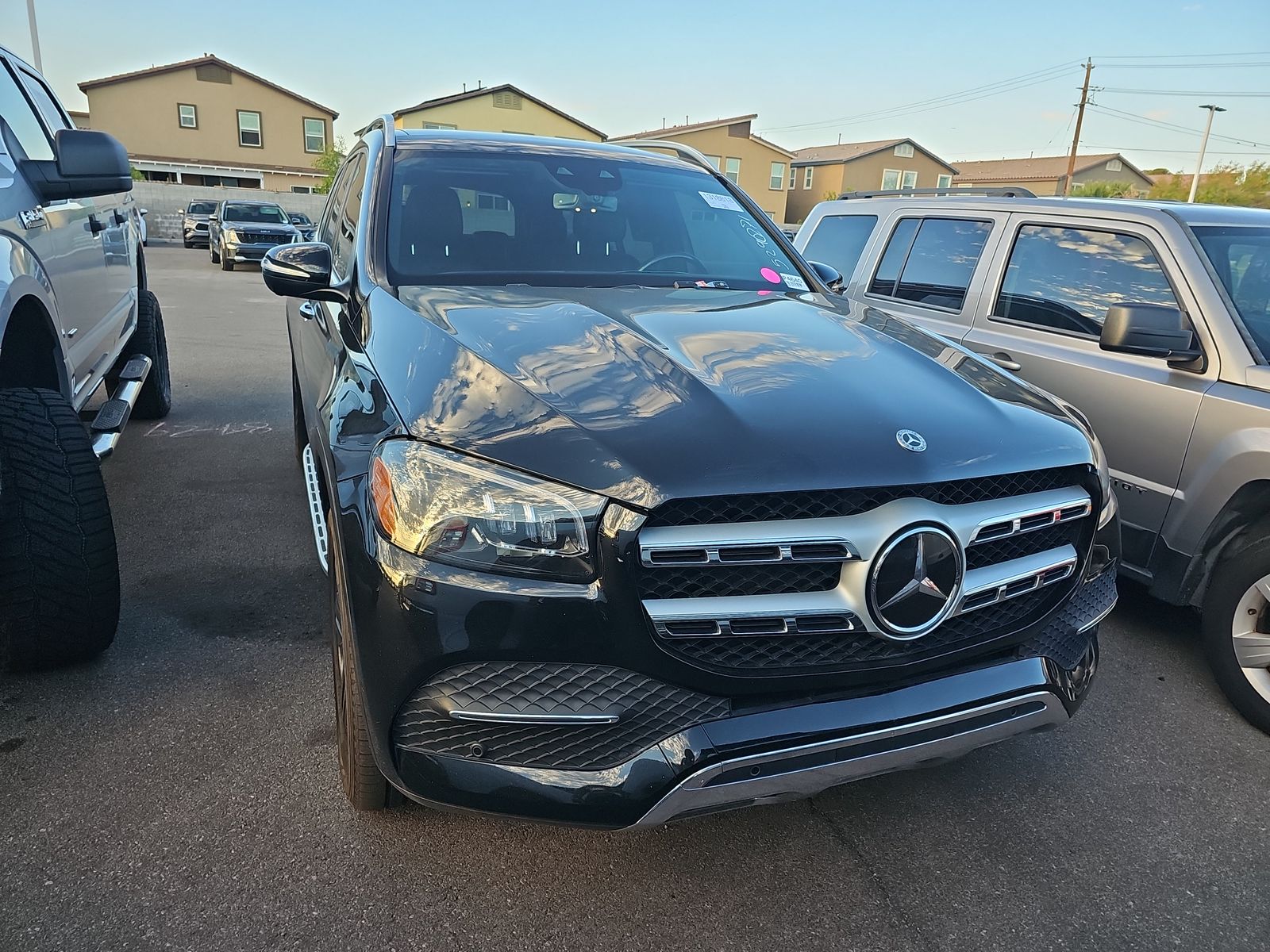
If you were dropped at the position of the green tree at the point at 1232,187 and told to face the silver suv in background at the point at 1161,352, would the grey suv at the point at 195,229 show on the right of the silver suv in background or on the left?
right

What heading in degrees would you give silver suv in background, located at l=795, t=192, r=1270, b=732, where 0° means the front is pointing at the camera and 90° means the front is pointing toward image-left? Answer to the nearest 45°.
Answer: approximately 315°

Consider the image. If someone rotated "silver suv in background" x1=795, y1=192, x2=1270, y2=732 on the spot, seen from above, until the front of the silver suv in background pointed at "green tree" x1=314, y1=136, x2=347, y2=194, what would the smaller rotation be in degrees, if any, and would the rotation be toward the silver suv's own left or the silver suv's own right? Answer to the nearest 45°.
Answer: approximately 180°

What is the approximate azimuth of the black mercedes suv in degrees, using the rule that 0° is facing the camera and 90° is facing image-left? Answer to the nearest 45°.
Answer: approximately 315°

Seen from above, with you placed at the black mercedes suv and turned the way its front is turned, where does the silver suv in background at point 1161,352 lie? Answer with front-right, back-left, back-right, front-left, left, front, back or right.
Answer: left

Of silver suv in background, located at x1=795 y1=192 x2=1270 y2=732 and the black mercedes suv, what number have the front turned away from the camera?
0

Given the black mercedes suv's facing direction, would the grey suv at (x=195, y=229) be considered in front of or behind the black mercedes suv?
behind

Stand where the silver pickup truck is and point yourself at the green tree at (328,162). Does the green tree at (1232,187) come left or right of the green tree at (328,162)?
right

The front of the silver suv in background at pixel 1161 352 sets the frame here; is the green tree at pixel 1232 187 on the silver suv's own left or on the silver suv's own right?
on the silver suv's own left

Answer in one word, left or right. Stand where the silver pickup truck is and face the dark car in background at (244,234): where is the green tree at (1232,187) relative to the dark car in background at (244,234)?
right
